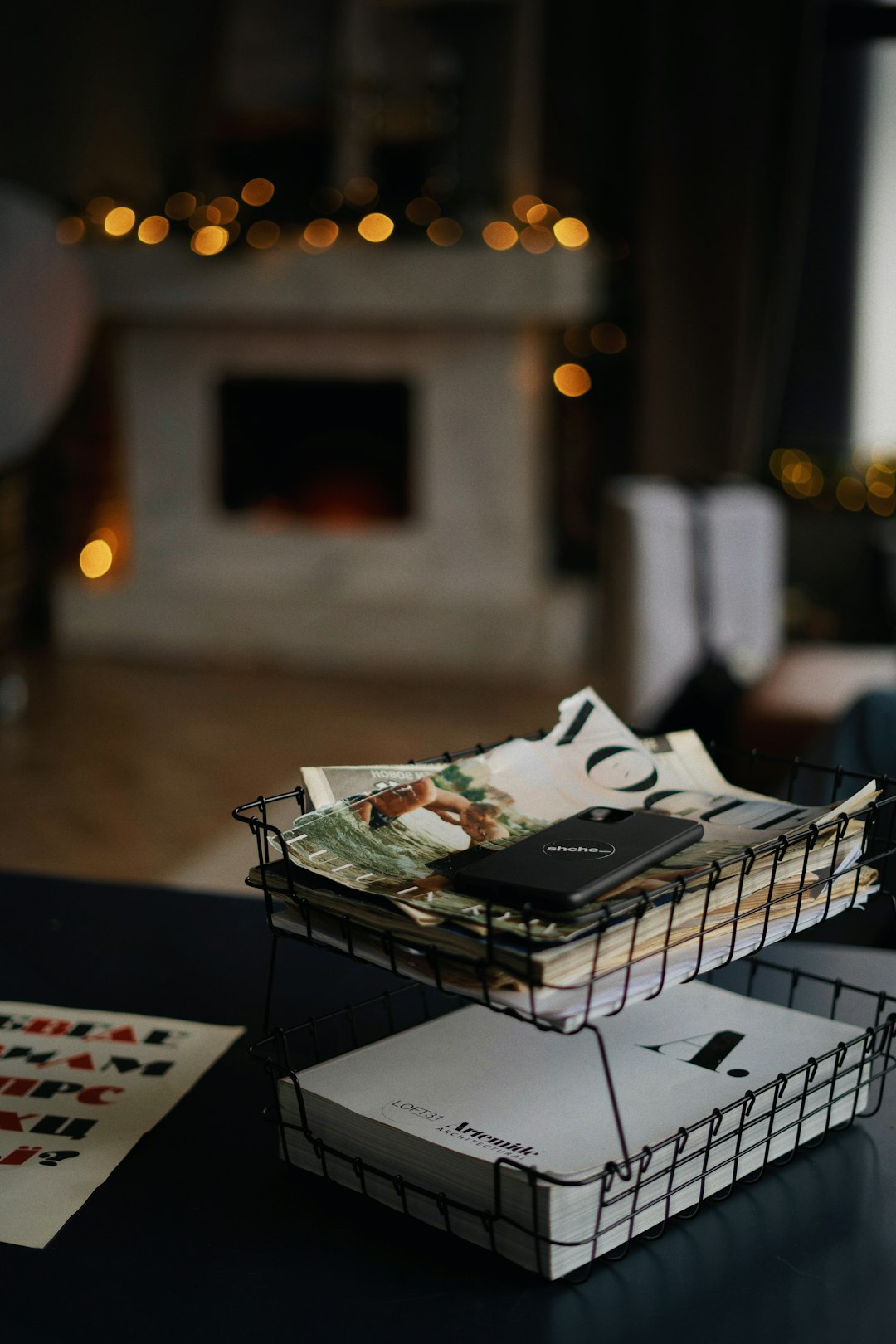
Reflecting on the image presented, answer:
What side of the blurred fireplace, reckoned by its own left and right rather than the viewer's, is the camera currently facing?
front

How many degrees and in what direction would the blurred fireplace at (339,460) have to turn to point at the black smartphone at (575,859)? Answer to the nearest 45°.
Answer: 0° — it already faces it

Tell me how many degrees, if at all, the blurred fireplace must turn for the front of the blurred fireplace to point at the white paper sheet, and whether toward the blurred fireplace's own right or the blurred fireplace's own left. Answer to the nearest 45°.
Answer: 0° — it already faces it

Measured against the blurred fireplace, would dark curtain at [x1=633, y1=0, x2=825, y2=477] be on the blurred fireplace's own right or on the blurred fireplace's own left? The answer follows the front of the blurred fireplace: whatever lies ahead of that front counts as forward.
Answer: on the blurred fireplace's own left

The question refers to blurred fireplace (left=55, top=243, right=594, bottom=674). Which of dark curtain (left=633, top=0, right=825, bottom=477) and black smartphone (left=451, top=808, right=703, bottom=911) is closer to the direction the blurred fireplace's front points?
the black smartphone
